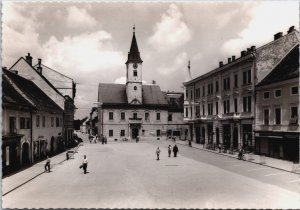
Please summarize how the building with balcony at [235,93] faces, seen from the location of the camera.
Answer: facing the viewer and to the left of the viewer
